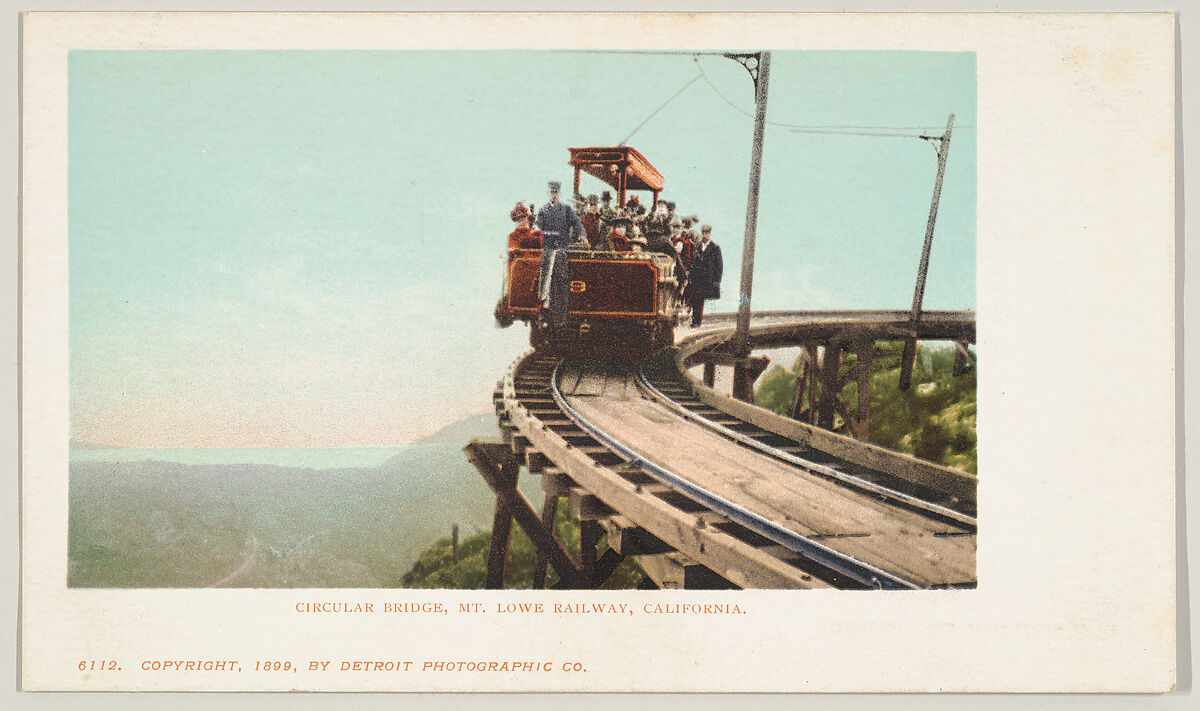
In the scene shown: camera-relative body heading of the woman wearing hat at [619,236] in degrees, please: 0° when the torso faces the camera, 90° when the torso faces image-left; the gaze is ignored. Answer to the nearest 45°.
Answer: approximately 0°
